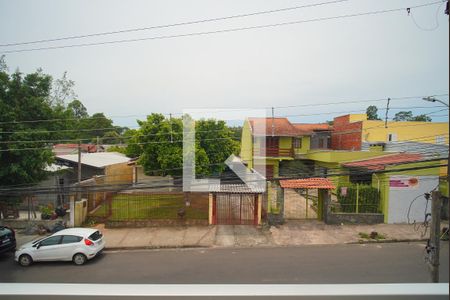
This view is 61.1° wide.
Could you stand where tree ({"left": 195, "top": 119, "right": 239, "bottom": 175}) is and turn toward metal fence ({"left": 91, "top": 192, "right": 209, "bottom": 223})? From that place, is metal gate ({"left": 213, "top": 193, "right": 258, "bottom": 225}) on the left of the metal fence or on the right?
left

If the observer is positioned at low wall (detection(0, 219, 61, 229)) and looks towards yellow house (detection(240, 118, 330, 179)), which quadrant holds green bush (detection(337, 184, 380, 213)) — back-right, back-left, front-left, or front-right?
front-right

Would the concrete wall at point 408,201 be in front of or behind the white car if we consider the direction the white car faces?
behind

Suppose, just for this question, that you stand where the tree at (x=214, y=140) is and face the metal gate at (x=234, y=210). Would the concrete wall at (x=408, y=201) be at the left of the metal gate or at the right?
left

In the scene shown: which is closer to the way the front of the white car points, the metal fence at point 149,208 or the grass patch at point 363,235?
the metal fence

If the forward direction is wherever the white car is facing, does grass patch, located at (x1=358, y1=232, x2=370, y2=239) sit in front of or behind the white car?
behind
